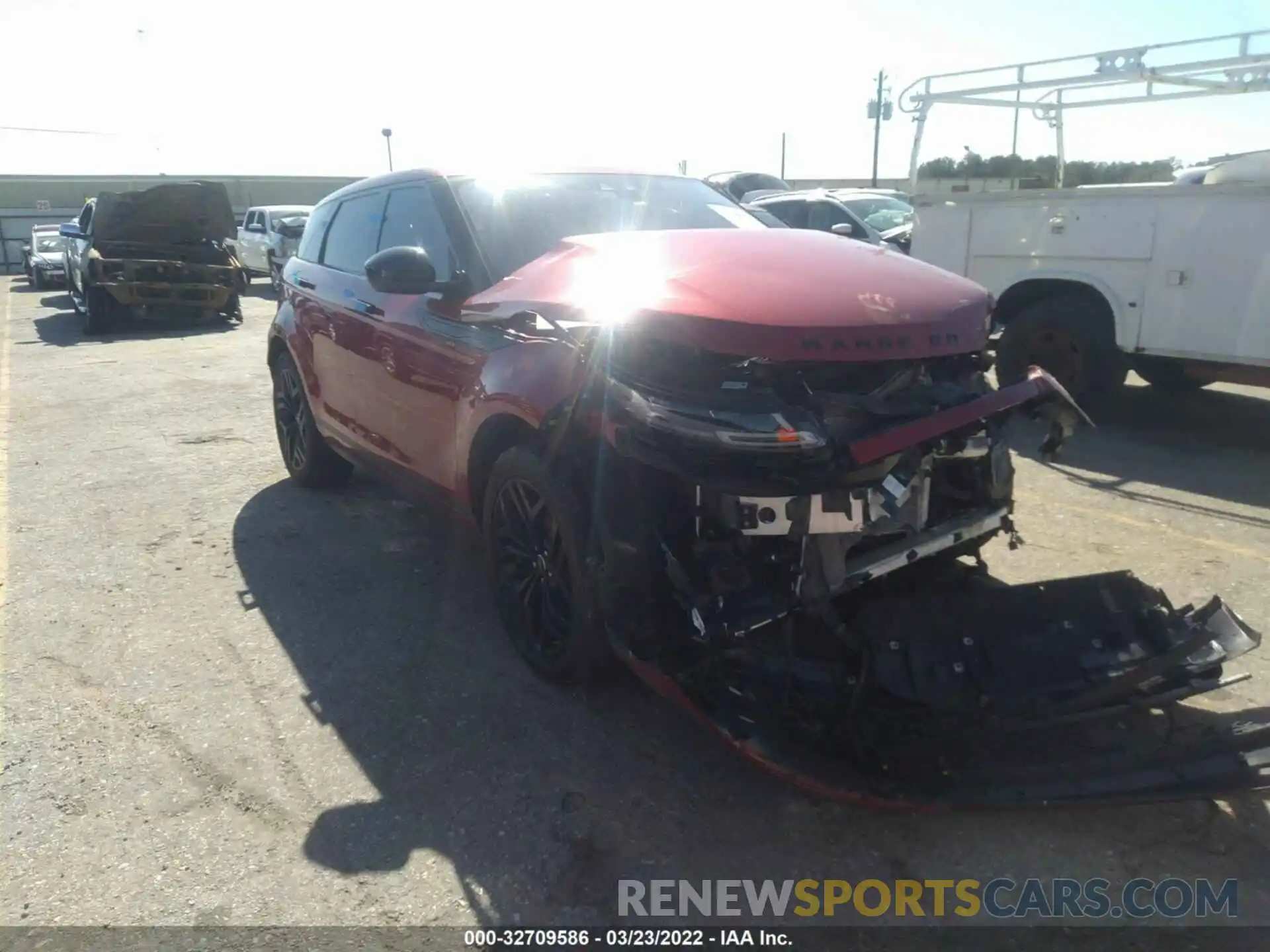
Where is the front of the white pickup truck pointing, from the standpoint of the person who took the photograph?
facing the viewer and to the right of the viewer

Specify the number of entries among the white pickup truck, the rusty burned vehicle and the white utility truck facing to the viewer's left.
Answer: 0

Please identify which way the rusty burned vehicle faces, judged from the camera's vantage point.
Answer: facing the viewer

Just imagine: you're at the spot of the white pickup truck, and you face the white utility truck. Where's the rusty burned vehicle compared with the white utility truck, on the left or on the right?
right

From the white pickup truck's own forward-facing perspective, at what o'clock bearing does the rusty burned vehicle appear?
The rusty burned vehicle is roughly at 2 o'clock from the white pickup truck.

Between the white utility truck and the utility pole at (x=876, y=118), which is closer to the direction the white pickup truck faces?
the white utility truck

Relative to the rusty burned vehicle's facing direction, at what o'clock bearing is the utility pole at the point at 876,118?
The utility pole is roughly at 8 o'clock from the rusty burned vehicle.

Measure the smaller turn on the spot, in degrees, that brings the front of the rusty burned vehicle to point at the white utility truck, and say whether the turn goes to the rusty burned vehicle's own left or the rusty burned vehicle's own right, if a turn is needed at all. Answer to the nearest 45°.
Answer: approximately 45° to the rusty burned vehicle's own left

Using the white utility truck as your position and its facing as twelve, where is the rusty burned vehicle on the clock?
The rusty burned vehicle is roughly at 5 o'clock from the white utility truck.

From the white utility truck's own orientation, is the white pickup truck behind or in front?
behind

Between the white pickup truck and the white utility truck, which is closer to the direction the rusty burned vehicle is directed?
the white utility truck

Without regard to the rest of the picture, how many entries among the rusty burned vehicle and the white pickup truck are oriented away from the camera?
0
